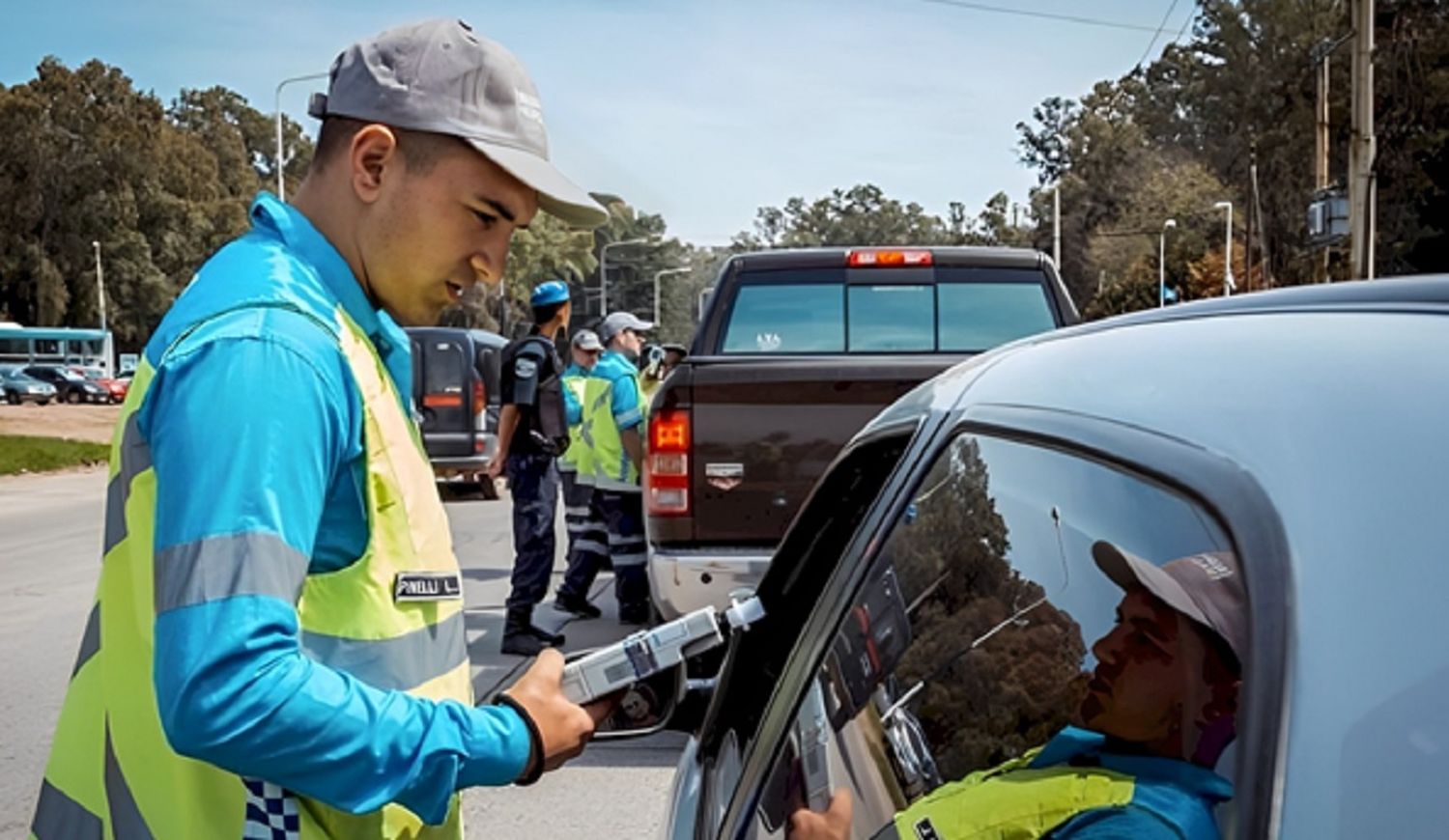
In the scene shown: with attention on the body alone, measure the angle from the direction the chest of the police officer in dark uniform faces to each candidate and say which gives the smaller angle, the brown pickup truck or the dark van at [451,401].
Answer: the brown pickup truck

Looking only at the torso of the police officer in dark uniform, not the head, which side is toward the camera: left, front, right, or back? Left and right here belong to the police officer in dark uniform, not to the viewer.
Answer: right

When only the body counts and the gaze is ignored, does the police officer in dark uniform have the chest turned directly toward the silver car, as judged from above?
no

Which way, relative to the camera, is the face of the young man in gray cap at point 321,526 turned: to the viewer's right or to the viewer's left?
to the viewer's right

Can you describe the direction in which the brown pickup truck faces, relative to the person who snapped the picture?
facing away from the viewer
